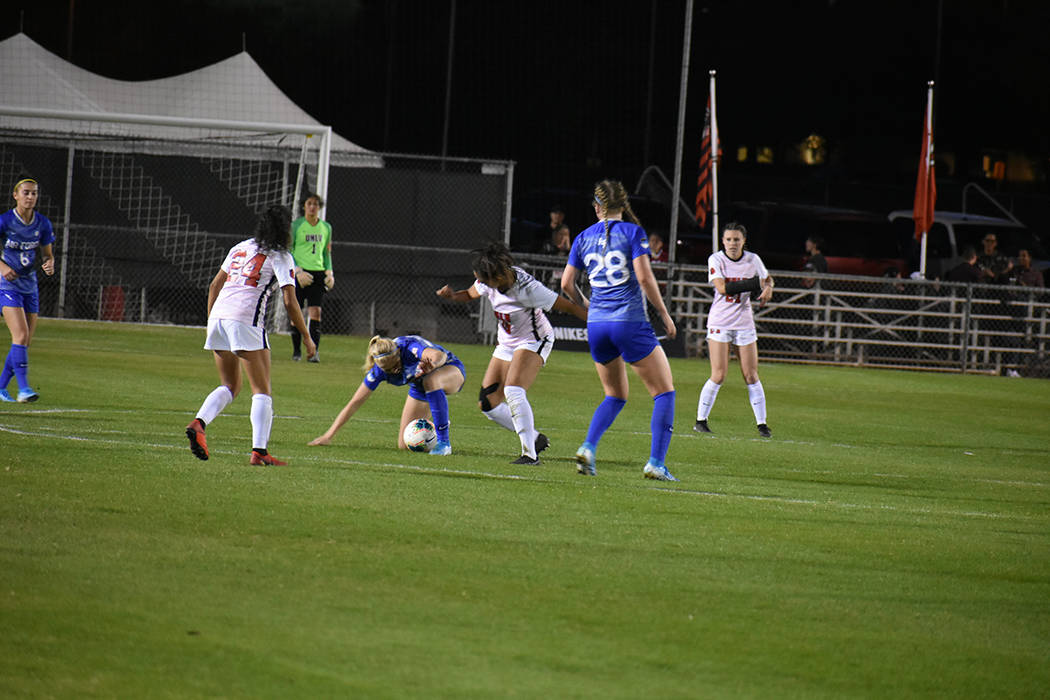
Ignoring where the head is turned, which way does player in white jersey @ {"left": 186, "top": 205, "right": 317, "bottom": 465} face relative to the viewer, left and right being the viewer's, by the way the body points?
facing away from the viewer and to the right of the viewer

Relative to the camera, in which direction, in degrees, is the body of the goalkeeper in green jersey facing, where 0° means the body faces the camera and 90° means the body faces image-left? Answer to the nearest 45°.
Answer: approximately 0°

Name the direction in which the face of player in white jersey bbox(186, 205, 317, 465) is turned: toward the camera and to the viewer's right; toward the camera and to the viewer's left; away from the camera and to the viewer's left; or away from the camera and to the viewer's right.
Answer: away from the camera and to the viewer's right

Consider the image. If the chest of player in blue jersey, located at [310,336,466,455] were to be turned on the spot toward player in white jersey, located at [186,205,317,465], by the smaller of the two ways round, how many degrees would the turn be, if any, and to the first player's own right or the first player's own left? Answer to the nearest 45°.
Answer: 0° — they already face them

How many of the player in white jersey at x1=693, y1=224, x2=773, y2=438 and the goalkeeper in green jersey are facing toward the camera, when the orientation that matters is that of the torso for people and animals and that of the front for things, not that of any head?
2

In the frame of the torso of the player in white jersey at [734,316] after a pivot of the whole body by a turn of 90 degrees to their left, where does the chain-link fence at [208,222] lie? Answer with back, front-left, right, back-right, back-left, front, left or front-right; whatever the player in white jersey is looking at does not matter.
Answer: back-left

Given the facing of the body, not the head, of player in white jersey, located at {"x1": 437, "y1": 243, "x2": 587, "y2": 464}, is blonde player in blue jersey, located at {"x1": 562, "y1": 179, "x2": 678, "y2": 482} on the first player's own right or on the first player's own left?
on the first player's own left

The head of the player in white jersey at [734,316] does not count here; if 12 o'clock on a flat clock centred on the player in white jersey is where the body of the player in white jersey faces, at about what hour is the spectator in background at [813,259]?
The spectator in background is roughly at 6 o'clock from the player in white jersey.

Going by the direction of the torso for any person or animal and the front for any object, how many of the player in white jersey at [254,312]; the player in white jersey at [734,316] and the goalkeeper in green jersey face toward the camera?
2

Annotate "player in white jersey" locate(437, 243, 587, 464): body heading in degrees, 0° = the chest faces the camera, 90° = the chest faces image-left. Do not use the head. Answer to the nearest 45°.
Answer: approximately 45°
